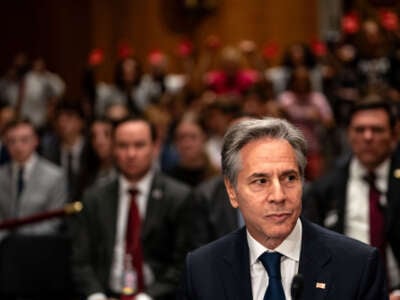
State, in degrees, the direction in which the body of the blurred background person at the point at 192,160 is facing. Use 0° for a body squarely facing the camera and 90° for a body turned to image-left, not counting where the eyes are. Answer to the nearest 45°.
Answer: approximately 0°

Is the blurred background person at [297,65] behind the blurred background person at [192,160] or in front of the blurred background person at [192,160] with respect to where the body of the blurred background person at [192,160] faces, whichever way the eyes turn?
behind

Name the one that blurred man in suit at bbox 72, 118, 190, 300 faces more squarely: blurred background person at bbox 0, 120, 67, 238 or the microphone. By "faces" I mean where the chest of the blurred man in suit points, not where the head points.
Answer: the microphone

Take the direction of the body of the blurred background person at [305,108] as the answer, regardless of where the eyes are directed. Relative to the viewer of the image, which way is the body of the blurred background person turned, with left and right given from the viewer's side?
facing the viewer

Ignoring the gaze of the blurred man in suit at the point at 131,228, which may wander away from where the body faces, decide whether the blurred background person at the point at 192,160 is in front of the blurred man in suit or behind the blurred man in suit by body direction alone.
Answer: behind
